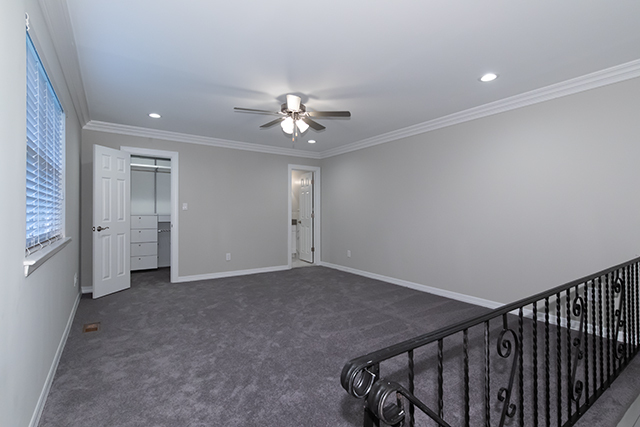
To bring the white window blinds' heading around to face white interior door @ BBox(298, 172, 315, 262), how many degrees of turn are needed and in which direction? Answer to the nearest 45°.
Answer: approximately 45° to its left

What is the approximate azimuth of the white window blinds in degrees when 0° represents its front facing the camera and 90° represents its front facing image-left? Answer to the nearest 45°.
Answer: approximately 270°

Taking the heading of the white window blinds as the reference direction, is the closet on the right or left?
on its left

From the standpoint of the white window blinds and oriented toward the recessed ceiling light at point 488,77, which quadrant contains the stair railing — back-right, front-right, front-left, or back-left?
front-right

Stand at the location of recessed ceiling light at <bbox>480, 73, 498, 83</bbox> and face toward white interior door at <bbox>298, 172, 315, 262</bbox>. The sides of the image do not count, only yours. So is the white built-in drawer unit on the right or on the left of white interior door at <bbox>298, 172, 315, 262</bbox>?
left

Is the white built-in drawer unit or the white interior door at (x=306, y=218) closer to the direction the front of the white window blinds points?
the white interior door

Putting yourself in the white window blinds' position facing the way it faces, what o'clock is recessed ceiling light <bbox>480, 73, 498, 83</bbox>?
The recessed ceiling light is roughly at 1 o'clock from the white window blinds.

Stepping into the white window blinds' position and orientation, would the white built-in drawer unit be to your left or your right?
on your left

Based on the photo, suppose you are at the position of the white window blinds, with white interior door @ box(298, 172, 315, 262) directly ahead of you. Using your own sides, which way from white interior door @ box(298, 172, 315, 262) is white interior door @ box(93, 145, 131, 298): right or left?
left

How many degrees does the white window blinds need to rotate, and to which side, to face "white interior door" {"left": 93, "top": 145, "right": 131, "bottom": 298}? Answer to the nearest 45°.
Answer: approximately 90° to its left

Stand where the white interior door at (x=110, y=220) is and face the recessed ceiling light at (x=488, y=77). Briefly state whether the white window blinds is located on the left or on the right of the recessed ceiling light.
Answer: right

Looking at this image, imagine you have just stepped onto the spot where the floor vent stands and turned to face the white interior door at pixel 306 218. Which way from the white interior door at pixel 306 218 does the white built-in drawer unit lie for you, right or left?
left

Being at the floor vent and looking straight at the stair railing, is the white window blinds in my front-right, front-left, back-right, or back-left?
front-right
